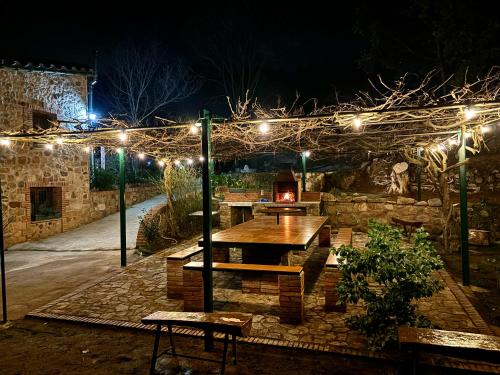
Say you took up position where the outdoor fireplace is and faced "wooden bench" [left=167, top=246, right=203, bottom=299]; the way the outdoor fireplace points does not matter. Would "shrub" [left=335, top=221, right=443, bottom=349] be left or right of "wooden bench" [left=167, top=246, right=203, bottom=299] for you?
left

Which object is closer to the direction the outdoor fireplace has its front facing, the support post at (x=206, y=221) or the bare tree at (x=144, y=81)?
the support post

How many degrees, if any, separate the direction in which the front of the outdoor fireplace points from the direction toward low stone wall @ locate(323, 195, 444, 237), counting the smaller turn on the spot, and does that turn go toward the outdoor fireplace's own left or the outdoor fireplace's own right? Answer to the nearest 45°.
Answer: approximately 135° to the outdoor fireplace's own left

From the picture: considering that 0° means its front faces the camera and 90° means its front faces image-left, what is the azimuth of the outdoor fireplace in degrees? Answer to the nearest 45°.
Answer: approximately 0°

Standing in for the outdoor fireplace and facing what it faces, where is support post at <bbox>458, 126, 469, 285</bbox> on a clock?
The support post is roughly at 10 o'clock from the outdoor fireplace.

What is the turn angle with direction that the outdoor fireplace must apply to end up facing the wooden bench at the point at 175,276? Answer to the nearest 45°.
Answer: approximately 45° to its right

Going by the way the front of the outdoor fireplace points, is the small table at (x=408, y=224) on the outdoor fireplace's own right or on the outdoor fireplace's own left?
on the outdoor fireplace's own left

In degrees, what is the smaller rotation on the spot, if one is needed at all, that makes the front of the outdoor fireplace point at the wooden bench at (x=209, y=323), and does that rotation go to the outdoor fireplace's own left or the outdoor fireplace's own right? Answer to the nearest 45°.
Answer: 0° — it already faces it

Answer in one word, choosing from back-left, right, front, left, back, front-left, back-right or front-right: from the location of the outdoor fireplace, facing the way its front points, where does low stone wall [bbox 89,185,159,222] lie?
back-right

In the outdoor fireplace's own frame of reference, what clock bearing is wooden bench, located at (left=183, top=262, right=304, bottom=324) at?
The wooden bench is roughly at 12 o'clock from the outdoor fireplace.
